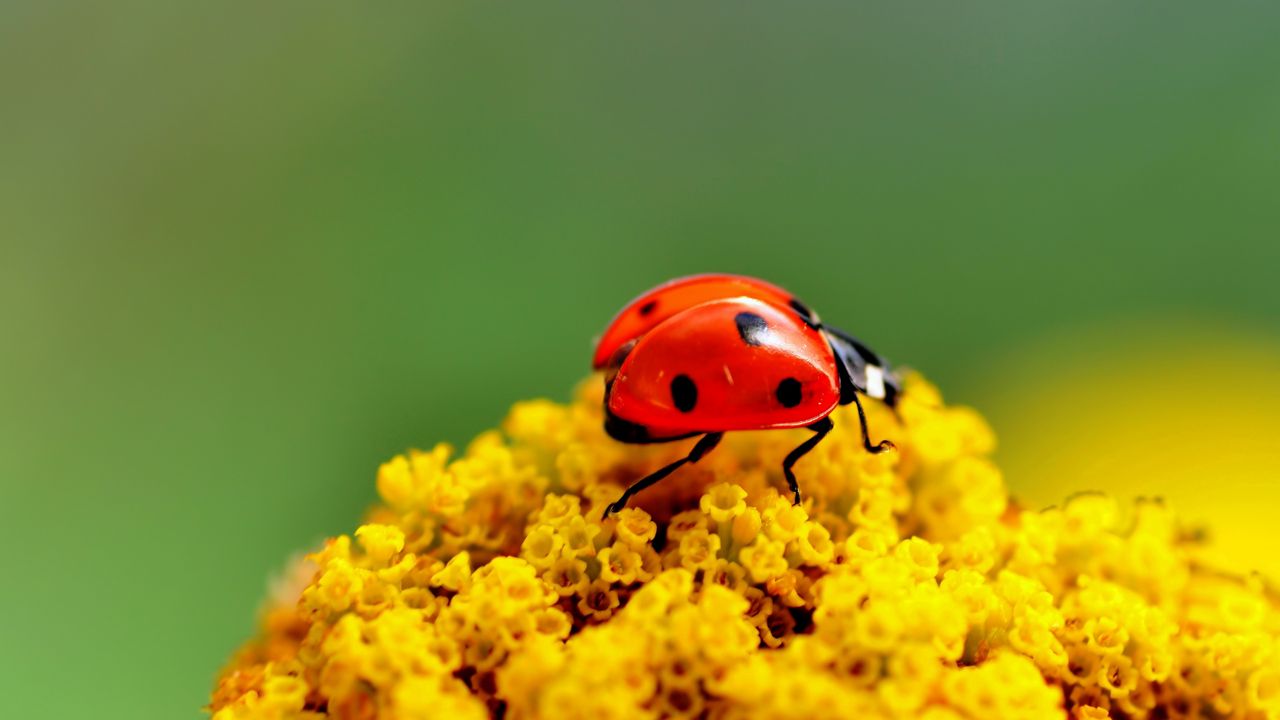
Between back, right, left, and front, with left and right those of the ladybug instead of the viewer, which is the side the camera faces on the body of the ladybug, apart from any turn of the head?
right

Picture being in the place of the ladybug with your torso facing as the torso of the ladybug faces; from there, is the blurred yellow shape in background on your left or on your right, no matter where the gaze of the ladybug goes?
on your left
